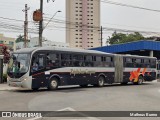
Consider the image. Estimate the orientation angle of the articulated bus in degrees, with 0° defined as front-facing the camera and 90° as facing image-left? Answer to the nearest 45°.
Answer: approximately 45°
